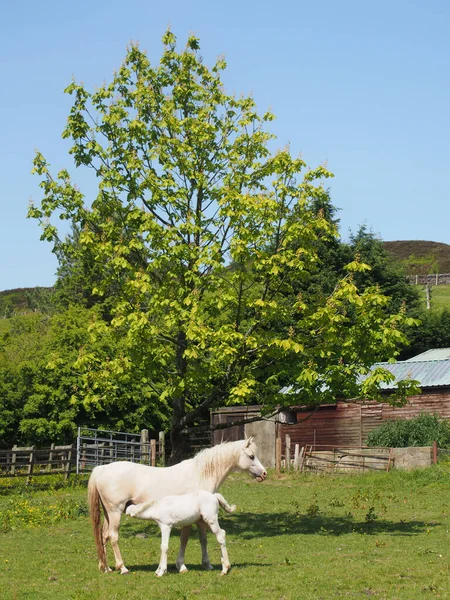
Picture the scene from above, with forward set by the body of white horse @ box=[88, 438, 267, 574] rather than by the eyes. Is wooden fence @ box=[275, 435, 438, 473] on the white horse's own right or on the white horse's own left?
on the white horse's own left

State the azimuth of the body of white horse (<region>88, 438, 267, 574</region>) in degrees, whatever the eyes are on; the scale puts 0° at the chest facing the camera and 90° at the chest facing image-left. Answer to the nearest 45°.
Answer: approximately 270°

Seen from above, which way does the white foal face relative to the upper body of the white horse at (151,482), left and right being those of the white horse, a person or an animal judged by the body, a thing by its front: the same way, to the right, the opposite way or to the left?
the opposite way

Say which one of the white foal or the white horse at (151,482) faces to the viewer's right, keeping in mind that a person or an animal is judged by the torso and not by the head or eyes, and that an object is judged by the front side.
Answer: the white horse

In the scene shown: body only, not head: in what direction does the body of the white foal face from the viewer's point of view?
to the viewer's left

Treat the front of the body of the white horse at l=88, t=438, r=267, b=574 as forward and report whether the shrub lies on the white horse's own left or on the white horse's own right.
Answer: on the white horse's own left

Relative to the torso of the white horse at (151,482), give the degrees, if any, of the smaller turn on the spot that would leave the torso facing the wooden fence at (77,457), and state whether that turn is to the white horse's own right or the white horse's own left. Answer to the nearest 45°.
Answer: approximately 90° to the white horse's own left

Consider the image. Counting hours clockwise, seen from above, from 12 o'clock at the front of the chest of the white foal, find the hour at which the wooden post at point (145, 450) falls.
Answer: The wooden post is roughly at 3 o'clock from the white foal.
